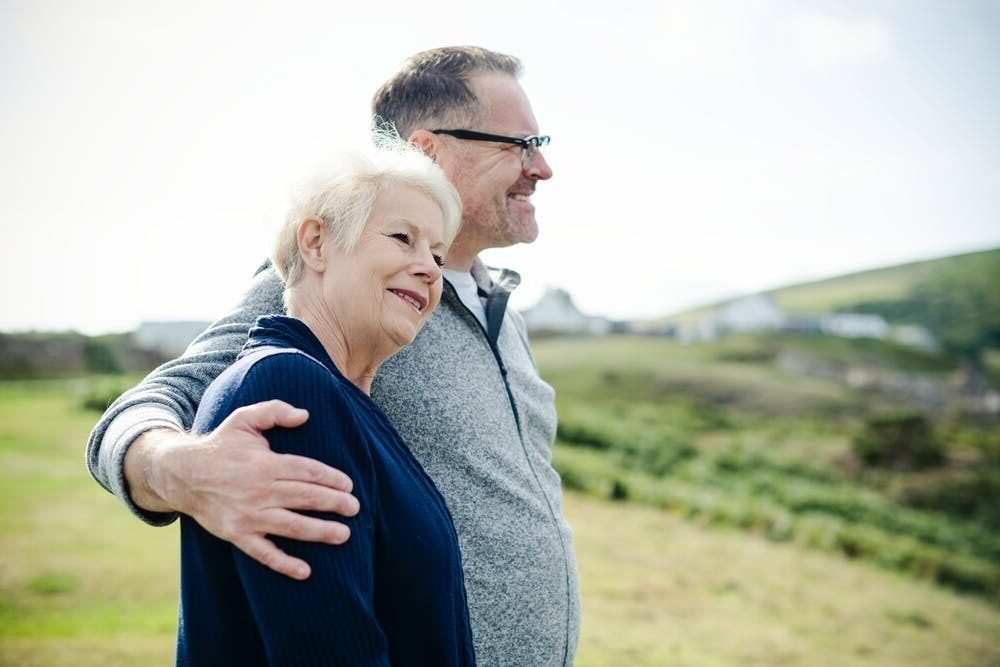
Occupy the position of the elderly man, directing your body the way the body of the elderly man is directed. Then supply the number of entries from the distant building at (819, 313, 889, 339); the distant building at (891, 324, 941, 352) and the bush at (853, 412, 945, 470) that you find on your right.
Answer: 0

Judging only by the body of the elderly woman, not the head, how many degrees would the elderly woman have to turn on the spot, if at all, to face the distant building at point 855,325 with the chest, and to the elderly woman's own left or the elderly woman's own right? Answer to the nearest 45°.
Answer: approximately 45° to the elderly woman's own left

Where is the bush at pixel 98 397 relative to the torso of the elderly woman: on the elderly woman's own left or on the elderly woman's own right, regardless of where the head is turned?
on the elderly woman's own left

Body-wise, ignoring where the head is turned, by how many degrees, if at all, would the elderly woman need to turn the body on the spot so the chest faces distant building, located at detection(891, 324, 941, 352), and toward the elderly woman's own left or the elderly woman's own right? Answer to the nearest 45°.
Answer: approximately 45° to the elderly woman's own left

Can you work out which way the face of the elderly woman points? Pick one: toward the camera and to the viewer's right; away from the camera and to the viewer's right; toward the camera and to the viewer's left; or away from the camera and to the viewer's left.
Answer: toward the camera and to the viewer's right

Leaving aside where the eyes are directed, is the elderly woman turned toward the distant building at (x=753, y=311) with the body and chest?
no

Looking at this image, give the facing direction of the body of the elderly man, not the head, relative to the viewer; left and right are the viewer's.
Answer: facing the viewer and to the right of the viewer

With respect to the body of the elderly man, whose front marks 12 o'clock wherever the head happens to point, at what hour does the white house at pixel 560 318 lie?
The white house is roughly at 8 o'clock from the elderly man.

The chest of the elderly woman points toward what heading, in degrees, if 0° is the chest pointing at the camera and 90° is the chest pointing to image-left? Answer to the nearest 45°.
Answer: approximately 270°

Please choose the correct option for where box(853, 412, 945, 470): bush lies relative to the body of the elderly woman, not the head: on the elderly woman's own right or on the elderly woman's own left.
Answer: on the elderly woman's own left

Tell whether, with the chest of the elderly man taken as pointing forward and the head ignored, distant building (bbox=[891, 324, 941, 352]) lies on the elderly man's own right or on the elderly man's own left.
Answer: on the elderly man's own left

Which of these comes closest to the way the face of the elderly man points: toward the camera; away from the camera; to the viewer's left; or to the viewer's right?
to the viewer's right

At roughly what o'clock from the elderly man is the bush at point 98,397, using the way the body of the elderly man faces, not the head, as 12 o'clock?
The bush is roughly at 7 o'clock from the elderly man.
